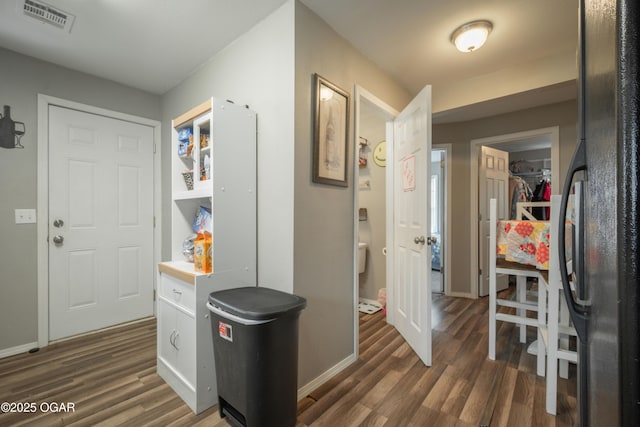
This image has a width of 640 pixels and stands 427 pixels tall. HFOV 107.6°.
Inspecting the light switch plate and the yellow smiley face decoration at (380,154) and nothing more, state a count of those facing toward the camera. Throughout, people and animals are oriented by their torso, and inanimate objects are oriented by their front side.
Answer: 2

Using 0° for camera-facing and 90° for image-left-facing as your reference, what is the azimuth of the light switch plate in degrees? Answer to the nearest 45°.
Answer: approximately 0°

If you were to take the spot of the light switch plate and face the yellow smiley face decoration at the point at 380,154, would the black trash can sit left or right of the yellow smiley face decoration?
right

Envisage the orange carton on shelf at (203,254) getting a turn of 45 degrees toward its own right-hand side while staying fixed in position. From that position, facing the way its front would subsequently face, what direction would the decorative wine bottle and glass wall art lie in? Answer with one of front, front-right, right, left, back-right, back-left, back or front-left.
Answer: front-right

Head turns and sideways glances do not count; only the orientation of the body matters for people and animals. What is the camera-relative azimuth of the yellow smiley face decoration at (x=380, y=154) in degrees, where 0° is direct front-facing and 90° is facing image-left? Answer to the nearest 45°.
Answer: approximately 0°

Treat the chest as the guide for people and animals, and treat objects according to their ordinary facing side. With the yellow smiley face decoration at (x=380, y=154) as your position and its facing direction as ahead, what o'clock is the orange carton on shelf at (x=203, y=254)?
The orange carton on shelf is roughly at 1 o'clock from the yellow smiley face decoration.
